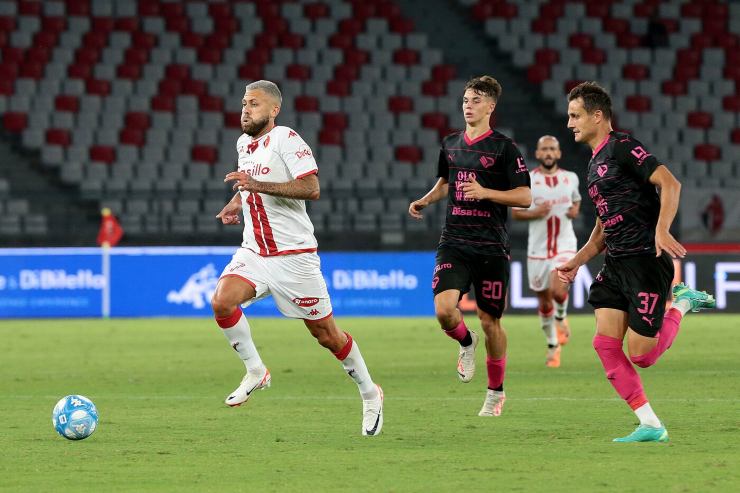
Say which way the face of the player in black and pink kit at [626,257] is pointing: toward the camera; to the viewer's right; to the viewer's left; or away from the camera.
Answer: to the viewer's left

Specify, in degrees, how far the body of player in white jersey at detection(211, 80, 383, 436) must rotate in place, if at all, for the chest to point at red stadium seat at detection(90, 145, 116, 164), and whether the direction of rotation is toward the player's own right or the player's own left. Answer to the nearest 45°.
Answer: approximately 135° to the player's own right

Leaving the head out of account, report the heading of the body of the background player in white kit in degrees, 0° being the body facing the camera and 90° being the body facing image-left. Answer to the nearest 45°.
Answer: approximately 0°

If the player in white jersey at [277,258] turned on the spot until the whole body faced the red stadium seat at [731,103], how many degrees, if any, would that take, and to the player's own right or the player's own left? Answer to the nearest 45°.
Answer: approximately 180°

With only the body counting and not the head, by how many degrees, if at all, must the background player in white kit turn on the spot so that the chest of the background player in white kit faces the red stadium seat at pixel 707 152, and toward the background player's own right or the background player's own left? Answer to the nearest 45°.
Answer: approximately 180°

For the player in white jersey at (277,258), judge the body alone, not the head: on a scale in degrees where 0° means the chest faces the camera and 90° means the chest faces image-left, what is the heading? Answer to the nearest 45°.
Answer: approximately 45°

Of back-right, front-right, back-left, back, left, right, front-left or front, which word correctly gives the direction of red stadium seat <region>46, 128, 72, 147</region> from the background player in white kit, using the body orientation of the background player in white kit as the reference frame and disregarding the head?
back-right

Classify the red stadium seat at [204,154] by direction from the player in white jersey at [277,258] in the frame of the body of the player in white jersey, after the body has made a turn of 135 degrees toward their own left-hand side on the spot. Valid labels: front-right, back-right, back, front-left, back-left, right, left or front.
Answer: left

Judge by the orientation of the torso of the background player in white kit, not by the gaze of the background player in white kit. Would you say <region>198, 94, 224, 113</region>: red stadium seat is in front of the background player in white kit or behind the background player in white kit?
behind
